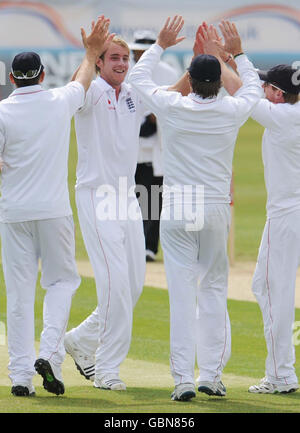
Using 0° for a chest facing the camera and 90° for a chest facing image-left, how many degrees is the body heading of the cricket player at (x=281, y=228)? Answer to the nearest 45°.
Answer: approximately 90°

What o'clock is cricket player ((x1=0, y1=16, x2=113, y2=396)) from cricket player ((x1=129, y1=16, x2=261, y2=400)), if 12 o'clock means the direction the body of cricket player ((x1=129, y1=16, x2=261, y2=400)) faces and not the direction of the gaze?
cricket player ((x1=0, y1=16, x2=113, y2=396)) is roughly at 9 o'clock from cricket player ((x1=129, y1=16, x2=261, y2=400)).

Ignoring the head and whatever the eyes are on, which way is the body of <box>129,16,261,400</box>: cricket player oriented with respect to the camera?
away from the camera

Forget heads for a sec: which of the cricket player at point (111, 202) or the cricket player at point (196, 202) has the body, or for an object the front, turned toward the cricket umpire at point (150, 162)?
the cricket player at point (196, 202)

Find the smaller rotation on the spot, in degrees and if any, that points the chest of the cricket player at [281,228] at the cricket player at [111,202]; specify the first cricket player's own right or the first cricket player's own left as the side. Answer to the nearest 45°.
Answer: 0° — they already face them

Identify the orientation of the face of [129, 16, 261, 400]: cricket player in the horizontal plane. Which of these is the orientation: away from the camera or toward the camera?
away from the camera

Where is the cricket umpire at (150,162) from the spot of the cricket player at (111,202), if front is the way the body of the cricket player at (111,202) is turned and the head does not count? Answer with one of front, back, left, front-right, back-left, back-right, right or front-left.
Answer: back-left

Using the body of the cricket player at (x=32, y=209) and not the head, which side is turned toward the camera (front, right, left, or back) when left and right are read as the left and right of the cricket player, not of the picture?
back
